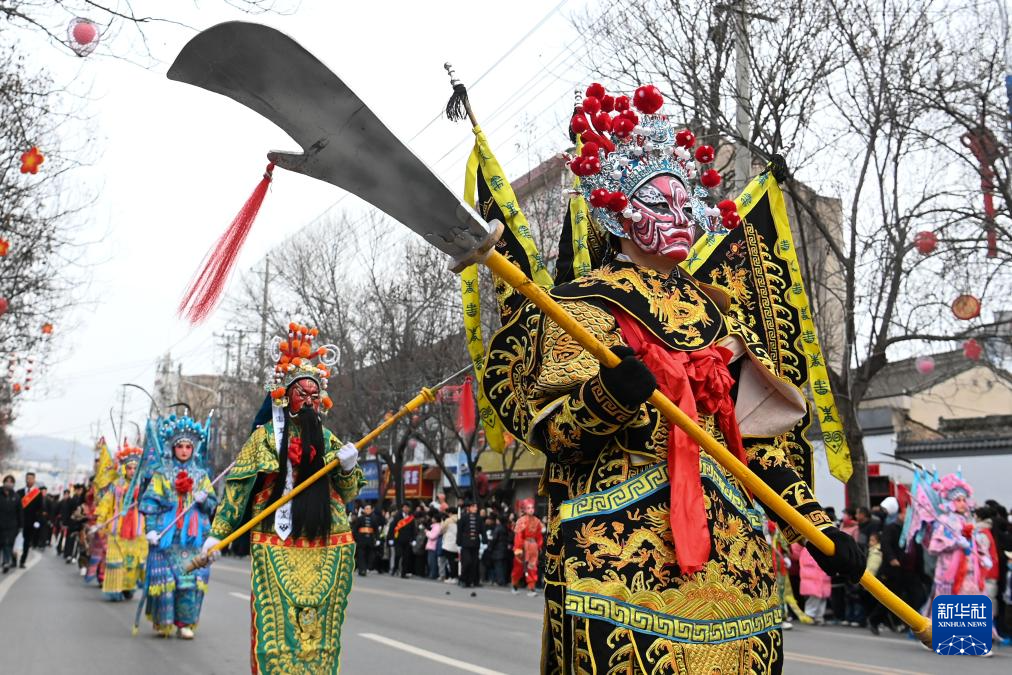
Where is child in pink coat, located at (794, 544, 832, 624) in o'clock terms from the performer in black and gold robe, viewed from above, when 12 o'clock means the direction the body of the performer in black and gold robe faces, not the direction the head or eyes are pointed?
The child in pink coat is roughly at 8 o'clock from the performer in black and gold robe.

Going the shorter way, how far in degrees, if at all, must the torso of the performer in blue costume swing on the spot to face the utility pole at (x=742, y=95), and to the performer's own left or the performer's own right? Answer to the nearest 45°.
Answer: approximately 90° to the performer's own left

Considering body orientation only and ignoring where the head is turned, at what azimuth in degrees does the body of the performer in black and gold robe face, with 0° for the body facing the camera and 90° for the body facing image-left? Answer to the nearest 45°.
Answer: approximately 315°

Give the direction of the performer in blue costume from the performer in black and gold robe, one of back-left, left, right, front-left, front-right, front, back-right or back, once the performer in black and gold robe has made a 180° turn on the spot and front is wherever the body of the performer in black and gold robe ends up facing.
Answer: front

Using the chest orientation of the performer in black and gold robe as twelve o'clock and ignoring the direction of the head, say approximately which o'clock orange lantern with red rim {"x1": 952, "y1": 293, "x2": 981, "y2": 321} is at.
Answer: The orange lantern with red rim is roughly at 8 o'clock from the performer in black and gold robe.

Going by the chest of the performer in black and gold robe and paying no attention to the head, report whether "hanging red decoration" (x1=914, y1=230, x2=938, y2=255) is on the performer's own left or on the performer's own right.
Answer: on the performer's own left

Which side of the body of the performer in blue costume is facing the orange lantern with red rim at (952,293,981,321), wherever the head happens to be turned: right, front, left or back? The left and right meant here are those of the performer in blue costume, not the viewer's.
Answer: left

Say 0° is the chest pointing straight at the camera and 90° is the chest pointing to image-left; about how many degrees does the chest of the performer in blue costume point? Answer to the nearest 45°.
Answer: approximately 0°
